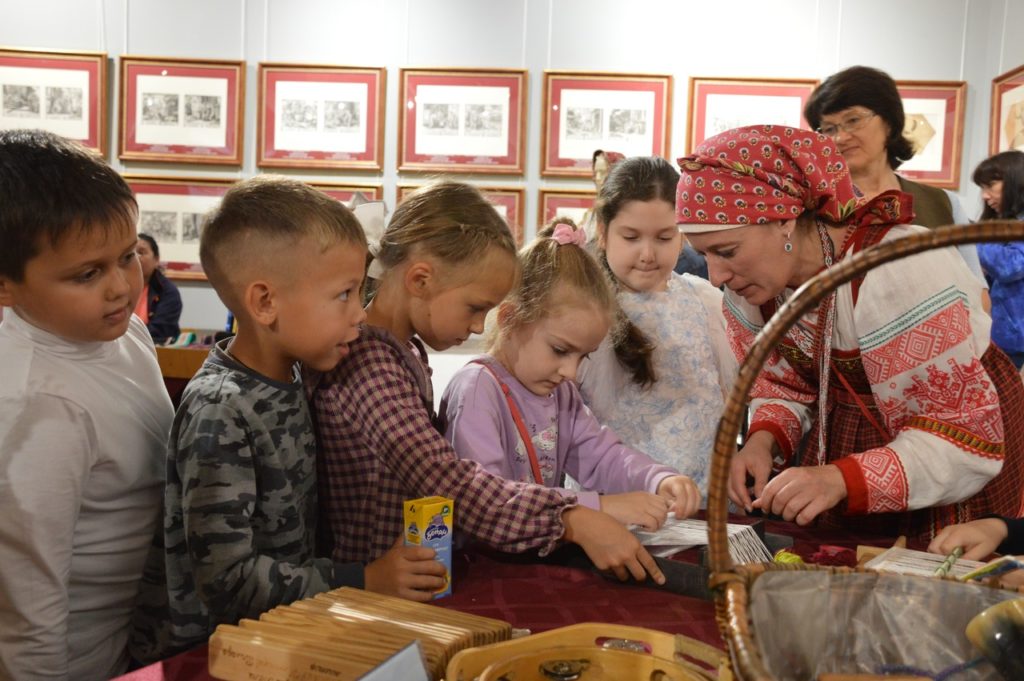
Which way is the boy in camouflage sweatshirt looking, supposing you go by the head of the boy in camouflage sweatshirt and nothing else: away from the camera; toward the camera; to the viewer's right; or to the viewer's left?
to the viewer's right

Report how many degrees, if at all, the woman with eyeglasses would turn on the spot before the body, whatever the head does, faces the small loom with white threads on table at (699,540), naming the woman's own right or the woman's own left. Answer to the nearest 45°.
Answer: approximately 45° to the woman's own left

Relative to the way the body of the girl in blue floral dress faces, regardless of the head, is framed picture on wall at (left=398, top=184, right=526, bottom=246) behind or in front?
behind

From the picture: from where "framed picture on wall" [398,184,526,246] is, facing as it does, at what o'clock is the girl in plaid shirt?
The girl in plaid shirt is roughly at 12 o'clock from the framed picture on wall.

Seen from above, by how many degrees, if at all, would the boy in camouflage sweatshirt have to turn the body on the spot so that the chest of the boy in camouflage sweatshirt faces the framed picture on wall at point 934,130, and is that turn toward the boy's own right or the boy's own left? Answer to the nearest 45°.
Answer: approximately 45° to the boy's own left

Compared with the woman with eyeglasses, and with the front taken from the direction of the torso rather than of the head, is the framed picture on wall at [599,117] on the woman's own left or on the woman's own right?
on the woman's own right

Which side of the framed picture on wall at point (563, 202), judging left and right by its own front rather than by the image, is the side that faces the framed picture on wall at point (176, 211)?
right

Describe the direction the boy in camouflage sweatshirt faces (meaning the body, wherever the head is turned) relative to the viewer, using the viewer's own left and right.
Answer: facing to the right of the viewer

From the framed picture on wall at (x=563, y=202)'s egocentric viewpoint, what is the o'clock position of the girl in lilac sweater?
The girl in lilac sweater is roughly at 12 o'clock from the framed picture on wall.

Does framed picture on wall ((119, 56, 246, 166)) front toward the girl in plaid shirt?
yes

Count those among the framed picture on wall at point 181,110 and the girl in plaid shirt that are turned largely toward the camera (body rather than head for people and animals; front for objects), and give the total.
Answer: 1
